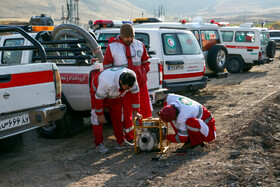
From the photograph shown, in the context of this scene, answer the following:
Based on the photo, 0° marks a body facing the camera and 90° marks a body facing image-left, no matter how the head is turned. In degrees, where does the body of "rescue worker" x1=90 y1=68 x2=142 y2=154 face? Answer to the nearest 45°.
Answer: approximately 315°

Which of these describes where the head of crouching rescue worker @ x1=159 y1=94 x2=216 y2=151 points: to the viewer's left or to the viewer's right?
to the viewer's left

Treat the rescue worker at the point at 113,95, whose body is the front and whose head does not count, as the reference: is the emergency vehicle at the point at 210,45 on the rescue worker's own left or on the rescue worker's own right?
on the rescue worker's own left

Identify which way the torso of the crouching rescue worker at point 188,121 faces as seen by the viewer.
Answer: to the viewer's left

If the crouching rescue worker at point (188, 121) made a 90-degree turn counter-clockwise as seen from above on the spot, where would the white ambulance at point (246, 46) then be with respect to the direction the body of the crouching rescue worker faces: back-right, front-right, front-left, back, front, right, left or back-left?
back

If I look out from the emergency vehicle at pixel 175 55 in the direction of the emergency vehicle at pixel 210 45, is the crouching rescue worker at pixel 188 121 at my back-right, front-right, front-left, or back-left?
back-right

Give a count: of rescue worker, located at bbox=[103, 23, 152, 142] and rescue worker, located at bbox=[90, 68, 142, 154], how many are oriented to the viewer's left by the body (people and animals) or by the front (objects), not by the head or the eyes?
0

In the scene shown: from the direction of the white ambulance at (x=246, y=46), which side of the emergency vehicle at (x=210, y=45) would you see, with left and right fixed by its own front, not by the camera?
right

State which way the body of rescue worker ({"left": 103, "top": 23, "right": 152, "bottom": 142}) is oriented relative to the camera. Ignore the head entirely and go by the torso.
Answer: toward the camera
